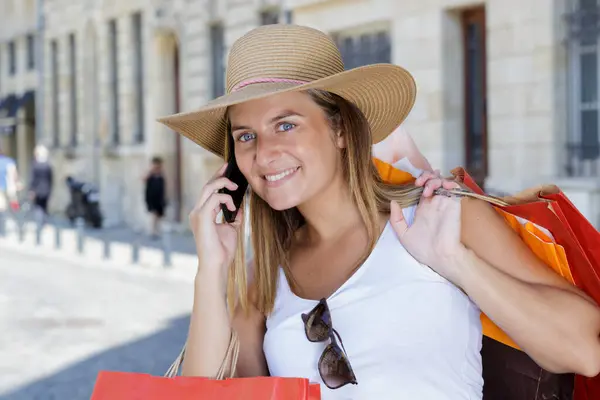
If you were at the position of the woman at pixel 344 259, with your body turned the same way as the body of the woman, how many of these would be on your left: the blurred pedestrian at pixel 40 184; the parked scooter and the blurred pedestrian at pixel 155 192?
0

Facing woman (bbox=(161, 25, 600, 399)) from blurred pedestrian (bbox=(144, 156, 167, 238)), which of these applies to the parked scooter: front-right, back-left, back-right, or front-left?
back-right

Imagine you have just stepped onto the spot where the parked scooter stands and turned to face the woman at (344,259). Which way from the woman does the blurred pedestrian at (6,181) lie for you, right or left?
right

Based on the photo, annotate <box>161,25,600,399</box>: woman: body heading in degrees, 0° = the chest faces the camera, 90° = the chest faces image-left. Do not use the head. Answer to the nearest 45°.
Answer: approximately 45°

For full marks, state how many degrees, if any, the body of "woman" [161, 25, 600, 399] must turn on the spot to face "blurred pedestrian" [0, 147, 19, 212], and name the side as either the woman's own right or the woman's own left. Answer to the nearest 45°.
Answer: approximately 90° to the woman's own right

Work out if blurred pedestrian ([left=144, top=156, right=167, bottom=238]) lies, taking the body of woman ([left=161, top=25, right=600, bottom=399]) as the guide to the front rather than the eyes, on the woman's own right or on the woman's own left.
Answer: on the woman's own right

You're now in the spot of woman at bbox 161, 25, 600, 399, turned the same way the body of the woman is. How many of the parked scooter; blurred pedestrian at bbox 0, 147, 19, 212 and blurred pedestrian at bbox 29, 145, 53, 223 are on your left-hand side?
0

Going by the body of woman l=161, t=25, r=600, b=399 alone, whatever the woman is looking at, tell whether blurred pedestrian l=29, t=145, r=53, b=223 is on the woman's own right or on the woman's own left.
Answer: on the woman's own right

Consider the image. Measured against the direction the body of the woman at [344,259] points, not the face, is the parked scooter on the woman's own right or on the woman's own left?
on the woman's own right
